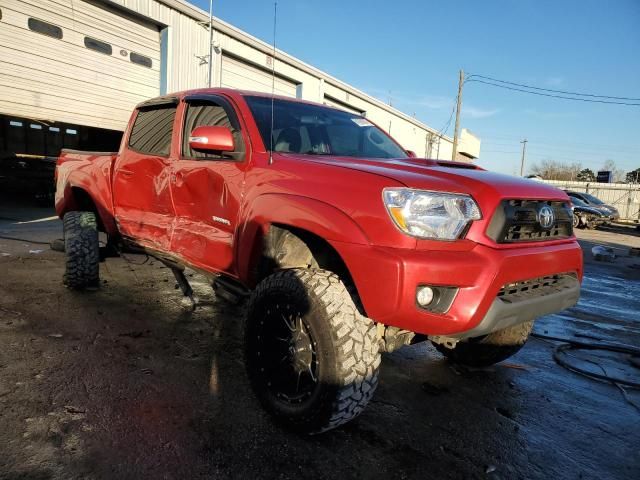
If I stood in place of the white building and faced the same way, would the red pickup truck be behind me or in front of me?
in front

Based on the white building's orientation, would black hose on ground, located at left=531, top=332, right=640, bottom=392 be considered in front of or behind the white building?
in front

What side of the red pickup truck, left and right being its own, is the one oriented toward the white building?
back

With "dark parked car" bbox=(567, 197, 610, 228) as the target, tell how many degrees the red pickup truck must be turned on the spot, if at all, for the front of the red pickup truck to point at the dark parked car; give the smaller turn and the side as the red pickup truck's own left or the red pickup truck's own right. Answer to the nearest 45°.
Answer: approximately 90° to the red pickup truck's own left

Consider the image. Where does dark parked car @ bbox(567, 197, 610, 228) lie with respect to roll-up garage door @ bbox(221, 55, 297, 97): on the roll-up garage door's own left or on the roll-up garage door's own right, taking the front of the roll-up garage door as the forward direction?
on the roll-up garage door's own left

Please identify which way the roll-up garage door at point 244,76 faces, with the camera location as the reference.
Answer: facing the viewer and to the right of the viewer

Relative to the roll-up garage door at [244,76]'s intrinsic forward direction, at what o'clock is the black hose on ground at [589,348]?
The black hose on ground is roughly at 1 o'clock from the roll-up garage door.

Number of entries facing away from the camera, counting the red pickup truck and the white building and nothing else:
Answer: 0

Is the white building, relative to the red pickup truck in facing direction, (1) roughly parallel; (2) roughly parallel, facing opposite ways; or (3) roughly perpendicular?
roughly parallel

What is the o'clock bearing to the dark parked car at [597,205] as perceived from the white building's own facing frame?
The dark parked car is roughly at 10 o'clock from the white building.

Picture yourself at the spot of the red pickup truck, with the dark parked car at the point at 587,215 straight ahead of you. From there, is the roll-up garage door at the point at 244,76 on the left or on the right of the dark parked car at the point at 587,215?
left

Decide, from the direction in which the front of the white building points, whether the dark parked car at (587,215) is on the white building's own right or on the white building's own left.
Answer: on the white building's own left

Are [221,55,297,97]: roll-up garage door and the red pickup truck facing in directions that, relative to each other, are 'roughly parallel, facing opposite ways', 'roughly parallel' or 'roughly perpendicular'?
roughly parallel

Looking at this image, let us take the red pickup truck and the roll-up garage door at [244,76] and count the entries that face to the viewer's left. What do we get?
0
